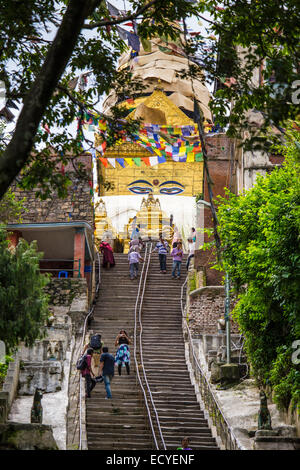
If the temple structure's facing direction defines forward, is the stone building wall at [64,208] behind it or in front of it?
in front

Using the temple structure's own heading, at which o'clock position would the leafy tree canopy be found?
The leafy tree canopy is roughly at 12 o'clock from the temple structure.

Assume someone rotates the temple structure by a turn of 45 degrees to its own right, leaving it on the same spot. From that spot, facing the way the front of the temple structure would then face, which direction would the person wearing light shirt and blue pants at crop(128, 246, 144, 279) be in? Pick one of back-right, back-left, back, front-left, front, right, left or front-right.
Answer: front-left

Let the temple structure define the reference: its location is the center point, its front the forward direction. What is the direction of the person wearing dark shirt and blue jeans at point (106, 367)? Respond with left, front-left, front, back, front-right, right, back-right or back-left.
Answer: front

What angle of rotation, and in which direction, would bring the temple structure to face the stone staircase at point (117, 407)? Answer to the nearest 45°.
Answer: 0° — it already faces it

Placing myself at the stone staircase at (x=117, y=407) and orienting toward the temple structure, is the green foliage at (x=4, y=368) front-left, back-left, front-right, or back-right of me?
front-left

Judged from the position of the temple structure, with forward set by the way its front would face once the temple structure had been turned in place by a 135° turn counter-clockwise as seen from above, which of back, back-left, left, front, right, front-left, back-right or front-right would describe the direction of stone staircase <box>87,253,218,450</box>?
back-right

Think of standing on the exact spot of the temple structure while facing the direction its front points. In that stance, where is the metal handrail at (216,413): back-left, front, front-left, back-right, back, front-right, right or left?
front

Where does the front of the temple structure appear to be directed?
toward the camera

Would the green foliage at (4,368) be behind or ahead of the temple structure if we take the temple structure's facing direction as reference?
ahead

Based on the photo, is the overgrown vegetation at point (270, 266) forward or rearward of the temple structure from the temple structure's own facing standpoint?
forward

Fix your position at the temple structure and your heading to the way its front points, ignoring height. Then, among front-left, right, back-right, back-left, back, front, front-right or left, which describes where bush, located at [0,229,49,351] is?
front

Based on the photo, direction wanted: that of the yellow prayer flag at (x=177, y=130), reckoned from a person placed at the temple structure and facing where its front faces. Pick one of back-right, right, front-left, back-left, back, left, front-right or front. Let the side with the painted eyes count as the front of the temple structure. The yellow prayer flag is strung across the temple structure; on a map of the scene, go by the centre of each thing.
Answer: front

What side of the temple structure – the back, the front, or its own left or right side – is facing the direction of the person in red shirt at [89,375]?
front
